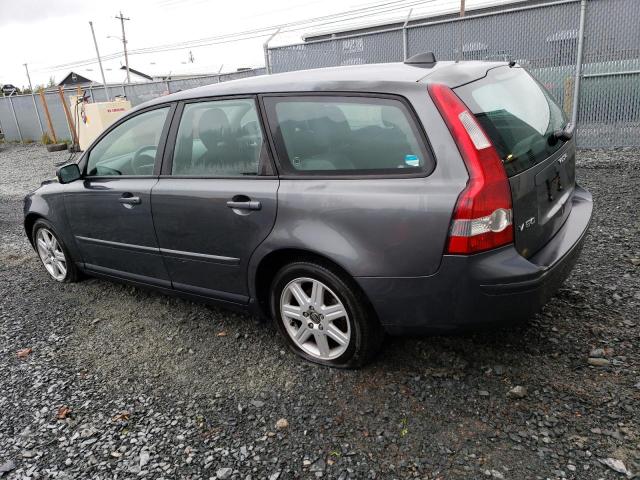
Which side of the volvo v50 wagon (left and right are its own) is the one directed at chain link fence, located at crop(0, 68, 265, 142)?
front

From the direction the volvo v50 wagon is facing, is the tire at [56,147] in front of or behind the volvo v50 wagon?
in front

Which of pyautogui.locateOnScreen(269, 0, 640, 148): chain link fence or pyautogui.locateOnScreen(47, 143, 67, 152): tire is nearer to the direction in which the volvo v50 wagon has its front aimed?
the tire

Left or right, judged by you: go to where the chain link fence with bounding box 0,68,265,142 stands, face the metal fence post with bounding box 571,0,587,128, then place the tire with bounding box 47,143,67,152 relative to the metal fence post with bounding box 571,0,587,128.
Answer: right

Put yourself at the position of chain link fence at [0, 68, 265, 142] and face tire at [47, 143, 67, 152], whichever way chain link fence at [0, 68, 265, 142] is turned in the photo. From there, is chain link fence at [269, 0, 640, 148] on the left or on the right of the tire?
left

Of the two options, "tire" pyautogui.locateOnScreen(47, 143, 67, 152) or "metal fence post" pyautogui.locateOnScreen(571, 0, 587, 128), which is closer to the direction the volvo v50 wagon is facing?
the tire

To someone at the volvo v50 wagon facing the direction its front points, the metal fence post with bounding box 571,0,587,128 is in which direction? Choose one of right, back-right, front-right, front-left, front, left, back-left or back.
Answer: right

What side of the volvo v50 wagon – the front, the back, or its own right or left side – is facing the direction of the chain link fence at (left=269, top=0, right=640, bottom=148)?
right

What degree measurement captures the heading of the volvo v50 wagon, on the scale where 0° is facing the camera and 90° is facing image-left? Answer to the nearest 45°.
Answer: approximately 135°
